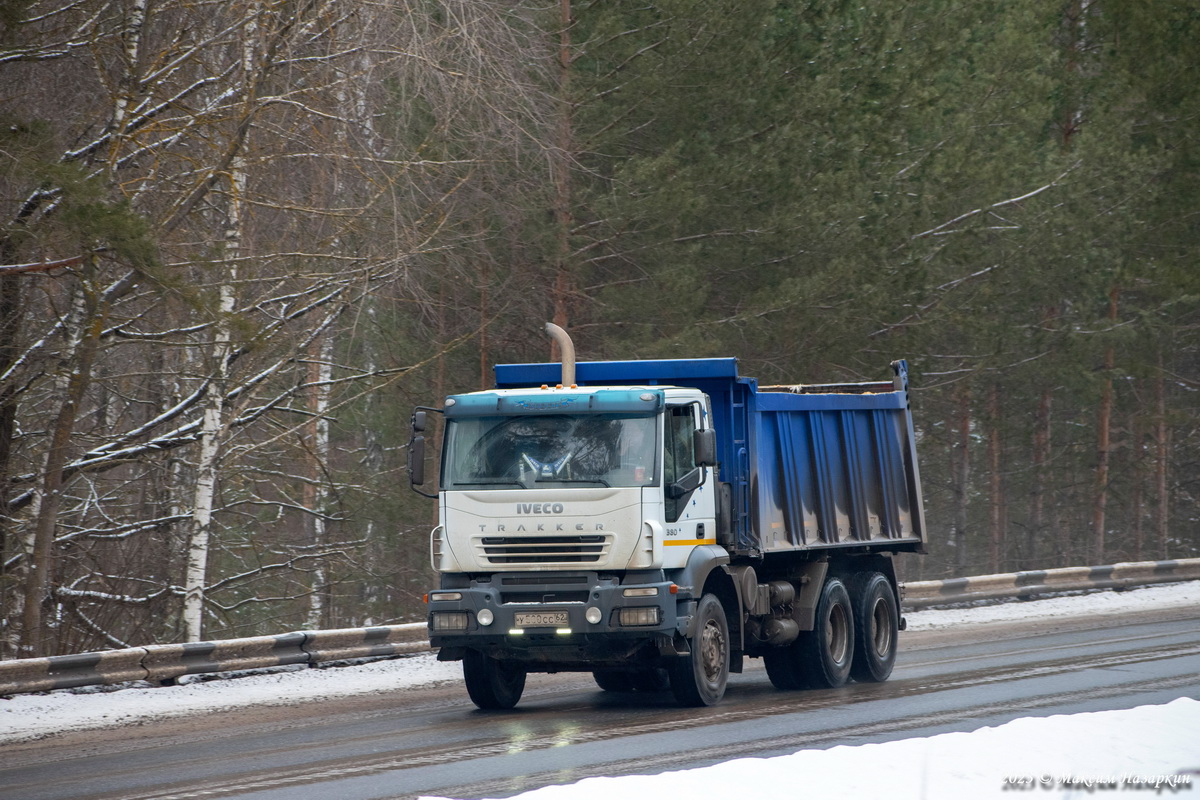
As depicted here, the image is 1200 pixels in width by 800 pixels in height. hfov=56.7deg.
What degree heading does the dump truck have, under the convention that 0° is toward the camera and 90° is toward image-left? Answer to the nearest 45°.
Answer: approximately 45°

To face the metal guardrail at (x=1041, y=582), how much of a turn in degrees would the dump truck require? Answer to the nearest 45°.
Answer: approximately 180°
